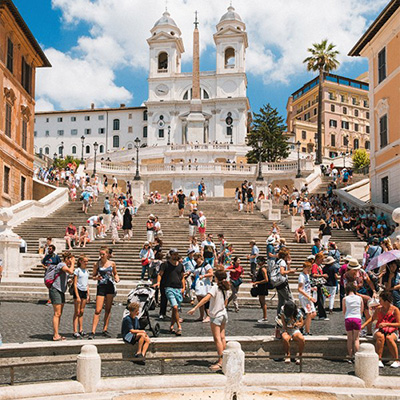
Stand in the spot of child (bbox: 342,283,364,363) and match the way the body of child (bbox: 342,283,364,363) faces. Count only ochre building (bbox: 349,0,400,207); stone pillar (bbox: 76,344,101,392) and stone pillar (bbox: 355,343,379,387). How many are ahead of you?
1

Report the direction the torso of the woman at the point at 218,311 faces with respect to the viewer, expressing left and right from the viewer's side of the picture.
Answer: facing away from the viewer and to the left of the viewer

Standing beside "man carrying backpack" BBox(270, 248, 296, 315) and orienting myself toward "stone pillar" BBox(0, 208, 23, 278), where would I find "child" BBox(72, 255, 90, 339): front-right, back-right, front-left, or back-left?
front-left

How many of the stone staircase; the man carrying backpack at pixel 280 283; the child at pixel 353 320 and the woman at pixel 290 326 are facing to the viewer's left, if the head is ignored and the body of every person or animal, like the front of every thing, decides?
0

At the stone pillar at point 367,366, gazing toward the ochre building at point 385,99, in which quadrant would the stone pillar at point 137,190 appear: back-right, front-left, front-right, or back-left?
front-left

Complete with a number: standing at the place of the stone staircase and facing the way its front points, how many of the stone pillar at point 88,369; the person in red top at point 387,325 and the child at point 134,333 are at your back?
0

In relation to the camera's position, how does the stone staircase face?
facing the viewer

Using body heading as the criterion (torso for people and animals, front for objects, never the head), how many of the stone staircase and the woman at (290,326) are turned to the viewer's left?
0

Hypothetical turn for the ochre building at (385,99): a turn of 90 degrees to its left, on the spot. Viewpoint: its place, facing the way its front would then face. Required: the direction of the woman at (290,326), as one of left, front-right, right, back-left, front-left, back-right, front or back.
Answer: front-right
